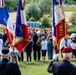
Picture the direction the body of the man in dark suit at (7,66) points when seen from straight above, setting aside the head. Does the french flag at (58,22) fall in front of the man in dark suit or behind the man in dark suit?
in front

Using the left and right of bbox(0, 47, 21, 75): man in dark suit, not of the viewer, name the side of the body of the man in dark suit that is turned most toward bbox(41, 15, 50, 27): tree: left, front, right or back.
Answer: front

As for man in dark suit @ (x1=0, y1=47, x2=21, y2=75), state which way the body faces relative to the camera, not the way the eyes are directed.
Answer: away from the camera

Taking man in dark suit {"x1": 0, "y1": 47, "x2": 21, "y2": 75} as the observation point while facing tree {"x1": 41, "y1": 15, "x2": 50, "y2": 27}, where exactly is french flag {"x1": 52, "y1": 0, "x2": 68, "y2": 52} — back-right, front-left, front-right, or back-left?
front-right

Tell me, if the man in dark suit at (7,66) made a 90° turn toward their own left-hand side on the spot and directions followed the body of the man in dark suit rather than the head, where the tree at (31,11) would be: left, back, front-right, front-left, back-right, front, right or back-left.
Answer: right

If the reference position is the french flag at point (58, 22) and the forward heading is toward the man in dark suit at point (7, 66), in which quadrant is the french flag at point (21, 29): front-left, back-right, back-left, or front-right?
front-right

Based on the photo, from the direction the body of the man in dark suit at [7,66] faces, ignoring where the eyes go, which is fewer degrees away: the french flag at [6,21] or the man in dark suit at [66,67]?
the french flag

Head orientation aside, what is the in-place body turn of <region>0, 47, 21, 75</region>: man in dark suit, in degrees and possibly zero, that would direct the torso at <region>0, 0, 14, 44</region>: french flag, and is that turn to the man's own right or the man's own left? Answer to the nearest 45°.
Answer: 0° — they already face it

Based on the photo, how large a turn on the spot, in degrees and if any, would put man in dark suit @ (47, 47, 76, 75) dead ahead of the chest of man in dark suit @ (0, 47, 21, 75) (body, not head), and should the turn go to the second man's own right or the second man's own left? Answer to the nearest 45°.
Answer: approximately 90° to the second man's own right

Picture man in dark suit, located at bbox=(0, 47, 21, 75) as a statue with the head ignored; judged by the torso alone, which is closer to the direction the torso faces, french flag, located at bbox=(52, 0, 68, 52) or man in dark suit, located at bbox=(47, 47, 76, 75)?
the french flag
